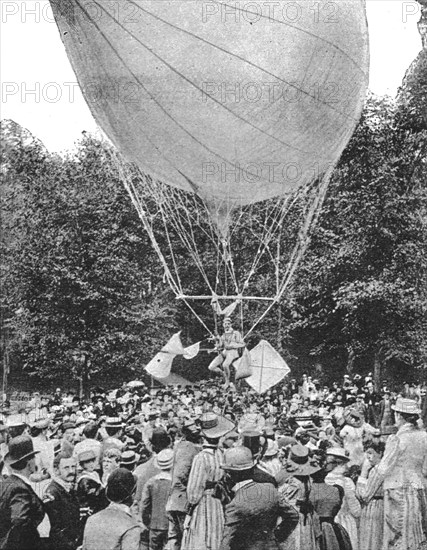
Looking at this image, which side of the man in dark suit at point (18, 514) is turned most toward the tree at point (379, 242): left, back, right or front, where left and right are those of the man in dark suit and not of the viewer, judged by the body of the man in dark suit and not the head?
front

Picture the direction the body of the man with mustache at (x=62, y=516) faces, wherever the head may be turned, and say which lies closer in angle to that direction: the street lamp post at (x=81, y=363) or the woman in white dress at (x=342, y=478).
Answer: the woman in white dress

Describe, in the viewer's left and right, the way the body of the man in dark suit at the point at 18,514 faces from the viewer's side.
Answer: facing away from the viewer and to the right of the viewer

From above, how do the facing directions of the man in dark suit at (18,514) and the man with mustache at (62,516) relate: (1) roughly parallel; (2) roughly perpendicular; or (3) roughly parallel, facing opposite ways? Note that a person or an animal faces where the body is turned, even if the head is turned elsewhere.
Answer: roughly perpendicular

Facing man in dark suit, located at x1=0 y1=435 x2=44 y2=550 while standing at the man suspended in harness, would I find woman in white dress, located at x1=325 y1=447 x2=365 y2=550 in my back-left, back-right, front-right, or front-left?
front-left

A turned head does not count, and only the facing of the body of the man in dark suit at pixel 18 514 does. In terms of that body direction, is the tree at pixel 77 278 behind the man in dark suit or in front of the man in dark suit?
in front

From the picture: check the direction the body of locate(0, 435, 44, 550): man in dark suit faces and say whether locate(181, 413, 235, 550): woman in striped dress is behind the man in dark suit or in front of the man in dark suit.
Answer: in front

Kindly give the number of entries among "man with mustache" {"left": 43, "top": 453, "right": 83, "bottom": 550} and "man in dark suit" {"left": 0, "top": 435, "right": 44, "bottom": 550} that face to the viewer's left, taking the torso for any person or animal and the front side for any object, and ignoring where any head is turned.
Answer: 0

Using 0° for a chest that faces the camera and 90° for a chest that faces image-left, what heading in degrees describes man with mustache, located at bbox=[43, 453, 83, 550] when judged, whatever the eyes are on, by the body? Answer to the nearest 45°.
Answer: approximately 315°
